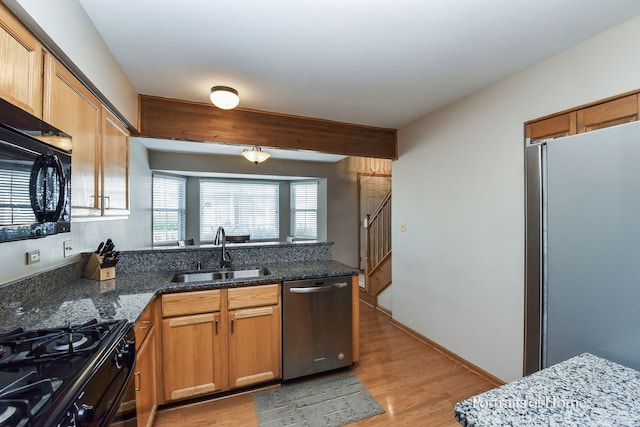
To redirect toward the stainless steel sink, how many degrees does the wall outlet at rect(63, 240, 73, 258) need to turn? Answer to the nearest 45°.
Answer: approximately 45° to its left

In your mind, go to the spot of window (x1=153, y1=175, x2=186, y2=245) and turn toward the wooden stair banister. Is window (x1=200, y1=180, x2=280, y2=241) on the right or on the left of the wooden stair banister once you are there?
left

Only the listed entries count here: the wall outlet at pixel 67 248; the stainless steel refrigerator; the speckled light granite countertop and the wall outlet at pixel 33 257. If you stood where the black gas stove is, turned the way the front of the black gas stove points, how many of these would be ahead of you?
2

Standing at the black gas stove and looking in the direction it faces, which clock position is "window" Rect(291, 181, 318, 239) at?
The window is roughly at 9 o'clock from the black gas stove.

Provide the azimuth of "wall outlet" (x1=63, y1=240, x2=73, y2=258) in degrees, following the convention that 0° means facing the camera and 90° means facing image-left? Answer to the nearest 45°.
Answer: approximately 315°

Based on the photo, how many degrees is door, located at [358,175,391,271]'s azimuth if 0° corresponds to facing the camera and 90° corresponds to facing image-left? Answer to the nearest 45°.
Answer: approximately 0°

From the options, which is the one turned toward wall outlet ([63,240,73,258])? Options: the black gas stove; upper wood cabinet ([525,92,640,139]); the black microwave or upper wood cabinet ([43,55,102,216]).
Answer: upper wood cabinet ([525,92,640,139])

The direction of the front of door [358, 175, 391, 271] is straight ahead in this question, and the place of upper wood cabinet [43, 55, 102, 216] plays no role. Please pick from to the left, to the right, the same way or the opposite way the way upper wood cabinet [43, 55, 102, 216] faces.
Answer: to the left

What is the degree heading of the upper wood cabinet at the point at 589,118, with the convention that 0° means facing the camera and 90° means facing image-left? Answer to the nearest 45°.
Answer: approximately 45°

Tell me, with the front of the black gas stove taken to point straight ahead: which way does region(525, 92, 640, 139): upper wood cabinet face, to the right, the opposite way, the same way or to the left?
the opposite way
